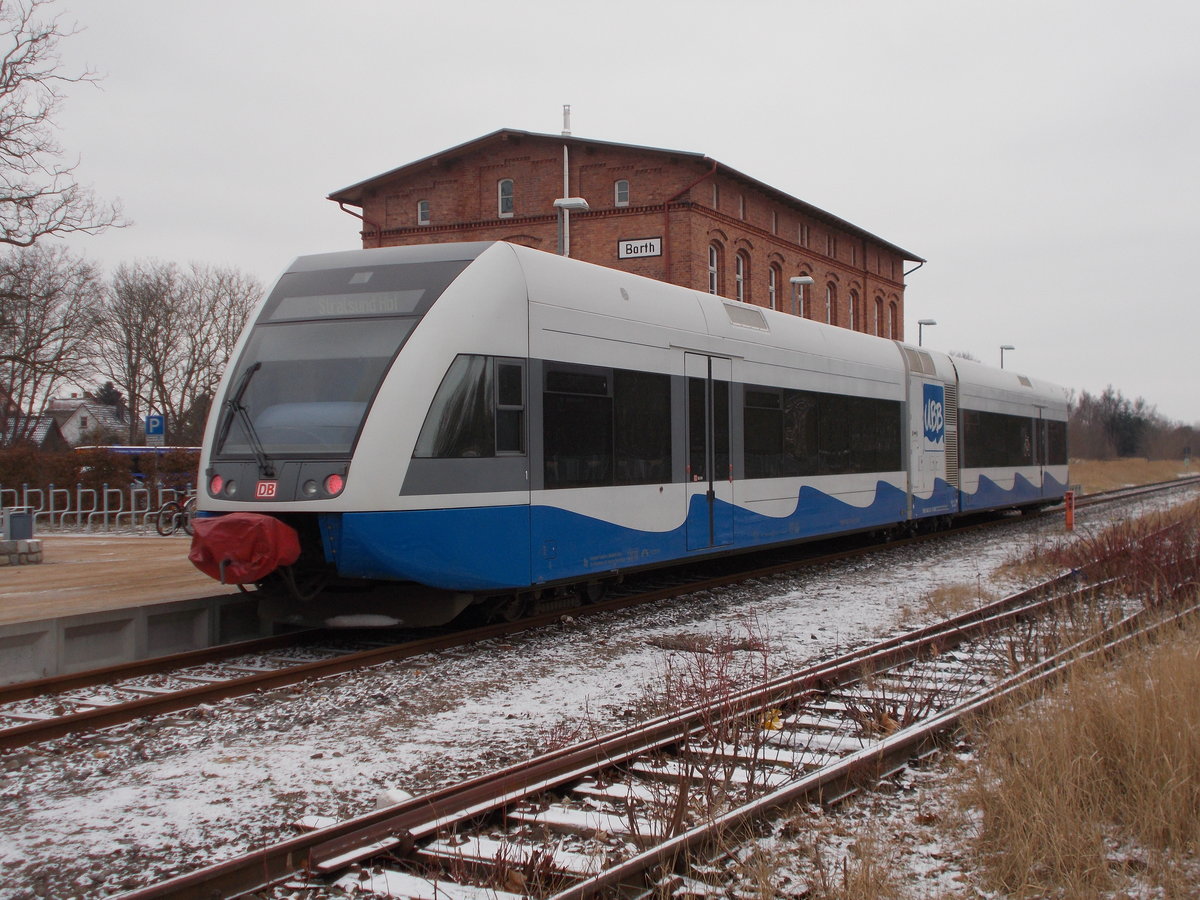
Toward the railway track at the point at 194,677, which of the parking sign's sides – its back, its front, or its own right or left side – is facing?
front

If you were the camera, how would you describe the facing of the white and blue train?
facing the viewer and to the left of the viewer

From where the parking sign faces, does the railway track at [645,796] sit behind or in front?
in front

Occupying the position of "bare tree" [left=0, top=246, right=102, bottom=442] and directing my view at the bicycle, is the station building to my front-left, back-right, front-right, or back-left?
front-left

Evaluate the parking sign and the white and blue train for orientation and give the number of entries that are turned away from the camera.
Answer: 0

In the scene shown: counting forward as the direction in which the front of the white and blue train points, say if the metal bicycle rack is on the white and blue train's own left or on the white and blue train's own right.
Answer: on the white and blue train's own right

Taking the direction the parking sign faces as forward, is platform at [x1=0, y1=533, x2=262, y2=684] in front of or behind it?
in front

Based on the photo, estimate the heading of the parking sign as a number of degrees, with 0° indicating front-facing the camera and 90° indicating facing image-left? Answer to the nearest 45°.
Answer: approximately 0°

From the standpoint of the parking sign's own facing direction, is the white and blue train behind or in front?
in front

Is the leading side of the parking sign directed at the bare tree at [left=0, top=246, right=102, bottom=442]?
no

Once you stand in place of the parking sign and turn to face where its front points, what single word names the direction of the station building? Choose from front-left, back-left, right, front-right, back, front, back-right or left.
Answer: back-left

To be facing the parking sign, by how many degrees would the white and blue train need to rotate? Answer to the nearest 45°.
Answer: approximately 90° to its right

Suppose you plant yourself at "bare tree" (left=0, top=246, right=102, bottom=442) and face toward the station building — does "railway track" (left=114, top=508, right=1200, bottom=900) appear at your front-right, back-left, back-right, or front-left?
front-right

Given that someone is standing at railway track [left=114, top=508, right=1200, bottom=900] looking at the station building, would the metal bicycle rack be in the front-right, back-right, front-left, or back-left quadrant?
front-left

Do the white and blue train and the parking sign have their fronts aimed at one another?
no
